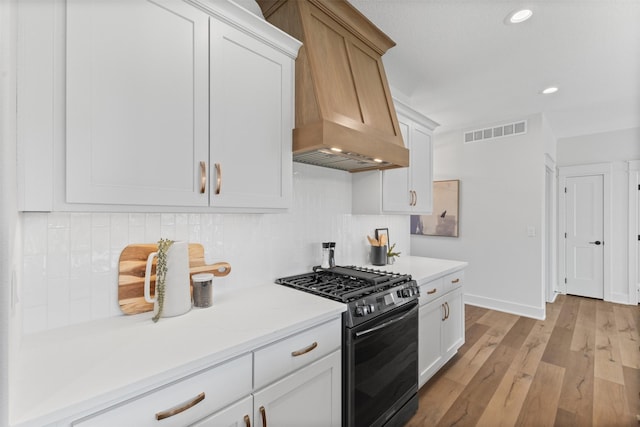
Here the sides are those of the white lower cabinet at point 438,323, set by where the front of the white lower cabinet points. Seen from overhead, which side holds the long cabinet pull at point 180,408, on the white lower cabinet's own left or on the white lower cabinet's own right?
on the white lower cabinet's own right

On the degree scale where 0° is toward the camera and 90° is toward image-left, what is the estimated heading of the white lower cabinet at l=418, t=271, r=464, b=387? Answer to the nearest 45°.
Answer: approximately 315°

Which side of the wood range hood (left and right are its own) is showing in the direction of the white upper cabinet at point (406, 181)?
left

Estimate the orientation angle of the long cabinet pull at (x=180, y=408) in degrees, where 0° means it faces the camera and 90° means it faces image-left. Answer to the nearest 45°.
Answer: approximately 315°

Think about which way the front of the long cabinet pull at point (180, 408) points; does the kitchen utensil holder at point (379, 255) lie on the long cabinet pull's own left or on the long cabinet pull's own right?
on the long cabinet pull's own left

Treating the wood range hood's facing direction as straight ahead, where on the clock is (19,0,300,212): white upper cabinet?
The white upper cabinet is roughly at 3 o'clock from the wood range hood.

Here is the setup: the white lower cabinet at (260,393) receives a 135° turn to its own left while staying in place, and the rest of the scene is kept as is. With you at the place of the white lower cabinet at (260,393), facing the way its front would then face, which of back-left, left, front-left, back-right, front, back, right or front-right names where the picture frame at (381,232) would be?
front-right

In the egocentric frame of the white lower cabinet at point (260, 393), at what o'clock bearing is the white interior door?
The white interior door is roughly at 10 o'clock from the white lower cabinet.

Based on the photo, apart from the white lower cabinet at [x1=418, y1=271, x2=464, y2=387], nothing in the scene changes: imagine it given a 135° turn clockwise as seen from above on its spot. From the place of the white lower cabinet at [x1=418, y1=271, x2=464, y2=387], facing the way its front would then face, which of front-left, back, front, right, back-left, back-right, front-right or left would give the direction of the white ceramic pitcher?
front-left

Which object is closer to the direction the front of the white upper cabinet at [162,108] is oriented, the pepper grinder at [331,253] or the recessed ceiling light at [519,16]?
the recessed ceiling light
